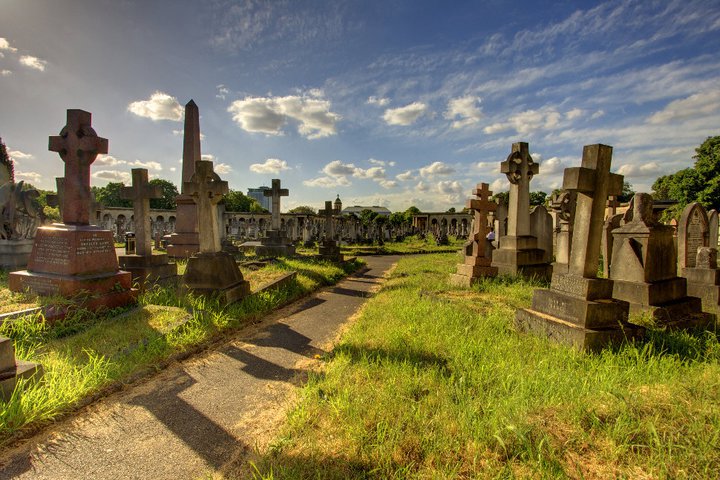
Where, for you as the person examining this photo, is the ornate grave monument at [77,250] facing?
facing the viewer and to the right of the viewer

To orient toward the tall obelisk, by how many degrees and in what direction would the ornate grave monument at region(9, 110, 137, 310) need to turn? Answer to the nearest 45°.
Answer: approximately 90° to its left

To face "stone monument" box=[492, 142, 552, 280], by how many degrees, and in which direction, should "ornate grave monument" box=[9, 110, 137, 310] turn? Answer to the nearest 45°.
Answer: approximately 45° to its left

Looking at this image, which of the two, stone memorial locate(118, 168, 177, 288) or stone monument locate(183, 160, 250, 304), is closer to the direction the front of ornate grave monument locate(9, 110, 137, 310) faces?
the stone monument

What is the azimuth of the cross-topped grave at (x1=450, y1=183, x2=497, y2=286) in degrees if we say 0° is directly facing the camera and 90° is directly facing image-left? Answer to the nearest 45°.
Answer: approximately 45°

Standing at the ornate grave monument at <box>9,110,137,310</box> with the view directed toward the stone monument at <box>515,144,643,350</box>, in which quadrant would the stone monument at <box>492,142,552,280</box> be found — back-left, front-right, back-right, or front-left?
front-left

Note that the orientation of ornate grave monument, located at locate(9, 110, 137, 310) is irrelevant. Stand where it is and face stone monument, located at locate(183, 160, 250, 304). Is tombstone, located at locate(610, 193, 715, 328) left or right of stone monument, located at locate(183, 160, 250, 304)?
right

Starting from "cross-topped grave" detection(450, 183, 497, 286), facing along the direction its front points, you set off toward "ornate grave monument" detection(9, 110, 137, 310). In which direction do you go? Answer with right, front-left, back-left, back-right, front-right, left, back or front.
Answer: front

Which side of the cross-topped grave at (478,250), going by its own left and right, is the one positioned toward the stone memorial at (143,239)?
right

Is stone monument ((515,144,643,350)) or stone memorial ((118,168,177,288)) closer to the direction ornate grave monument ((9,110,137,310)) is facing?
the stone monument

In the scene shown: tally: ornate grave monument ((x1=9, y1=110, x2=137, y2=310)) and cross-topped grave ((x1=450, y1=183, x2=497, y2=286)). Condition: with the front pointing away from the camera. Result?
0

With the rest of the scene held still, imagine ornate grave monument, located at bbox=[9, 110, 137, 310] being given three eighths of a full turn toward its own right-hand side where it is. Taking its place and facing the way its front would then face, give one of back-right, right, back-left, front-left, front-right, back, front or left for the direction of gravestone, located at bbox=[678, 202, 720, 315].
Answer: back-left

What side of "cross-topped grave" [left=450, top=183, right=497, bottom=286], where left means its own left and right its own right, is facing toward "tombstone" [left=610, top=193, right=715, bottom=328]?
left
